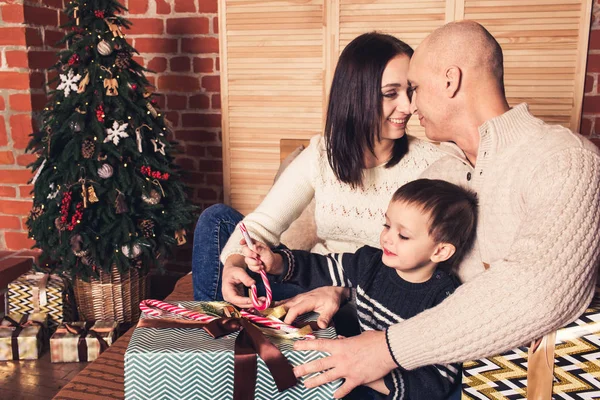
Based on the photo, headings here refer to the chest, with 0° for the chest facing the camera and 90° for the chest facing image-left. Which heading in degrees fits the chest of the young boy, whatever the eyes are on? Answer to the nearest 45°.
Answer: approximately 45°

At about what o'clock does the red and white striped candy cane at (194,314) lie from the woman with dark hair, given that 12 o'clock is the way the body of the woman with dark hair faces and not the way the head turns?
The red and white striped candy cane is roughly at 1 o'clock from the woman with dark hair.

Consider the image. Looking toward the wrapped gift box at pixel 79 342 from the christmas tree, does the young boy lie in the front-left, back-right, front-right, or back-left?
front-left

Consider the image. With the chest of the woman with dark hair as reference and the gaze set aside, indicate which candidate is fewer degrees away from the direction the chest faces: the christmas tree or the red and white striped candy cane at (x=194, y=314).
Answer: the red and white striped candy cane

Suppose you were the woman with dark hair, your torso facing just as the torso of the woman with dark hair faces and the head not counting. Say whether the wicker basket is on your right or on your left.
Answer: on your right

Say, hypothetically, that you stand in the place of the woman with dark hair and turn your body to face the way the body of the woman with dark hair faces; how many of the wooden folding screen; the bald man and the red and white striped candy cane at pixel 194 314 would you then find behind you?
1

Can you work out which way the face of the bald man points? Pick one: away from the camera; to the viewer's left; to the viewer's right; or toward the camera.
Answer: to the viewer's left

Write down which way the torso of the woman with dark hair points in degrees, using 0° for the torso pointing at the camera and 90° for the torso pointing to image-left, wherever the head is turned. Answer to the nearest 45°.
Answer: approximately 0°

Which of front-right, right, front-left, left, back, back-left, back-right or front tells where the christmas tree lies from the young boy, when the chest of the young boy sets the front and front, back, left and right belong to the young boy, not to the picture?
right

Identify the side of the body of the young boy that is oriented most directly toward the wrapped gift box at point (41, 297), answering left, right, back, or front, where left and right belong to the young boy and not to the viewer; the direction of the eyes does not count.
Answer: right

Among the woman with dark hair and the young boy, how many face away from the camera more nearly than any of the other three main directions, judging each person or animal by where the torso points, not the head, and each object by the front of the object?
0

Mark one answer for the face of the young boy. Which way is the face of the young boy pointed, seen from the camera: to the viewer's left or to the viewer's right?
to the viewer's left

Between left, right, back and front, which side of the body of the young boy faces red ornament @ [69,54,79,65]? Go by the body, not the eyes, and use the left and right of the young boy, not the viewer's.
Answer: right
